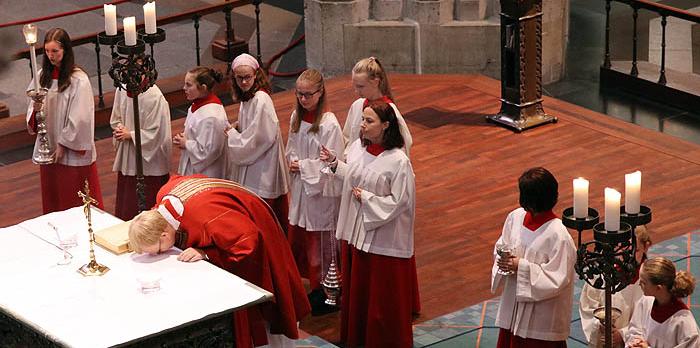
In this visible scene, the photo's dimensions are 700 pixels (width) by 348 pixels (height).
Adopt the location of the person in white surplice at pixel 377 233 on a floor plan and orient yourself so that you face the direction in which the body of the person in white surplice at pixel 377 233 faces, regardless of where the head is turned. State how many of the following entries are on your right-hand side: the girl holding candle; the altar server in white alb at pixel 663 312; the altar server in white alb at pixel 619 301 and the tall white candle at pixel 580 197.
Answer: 1

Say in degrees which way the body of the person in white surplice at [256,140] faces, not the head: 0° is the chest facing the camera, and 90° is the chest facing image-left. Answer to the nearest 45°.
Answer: approximately 45°

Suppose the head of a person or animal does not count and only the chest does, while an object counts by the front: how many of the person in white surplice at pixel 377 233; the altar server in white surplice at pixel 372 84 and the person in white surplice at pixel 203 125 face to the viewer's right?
0

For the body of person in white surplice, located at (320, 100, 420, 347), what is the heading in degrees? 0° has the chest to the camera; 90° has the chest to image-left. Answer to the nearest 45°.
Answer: approximately 45°

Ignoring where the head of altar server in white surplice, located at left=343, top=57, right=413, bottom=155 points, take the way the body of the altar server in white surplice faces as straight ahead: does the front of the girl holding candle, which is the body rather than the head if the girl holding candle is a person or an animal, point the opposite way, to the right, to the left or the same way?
the same way

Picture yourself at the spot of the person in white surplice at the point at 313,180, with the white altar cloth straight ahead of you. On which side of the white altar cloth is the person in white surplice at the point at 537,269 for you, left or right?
left

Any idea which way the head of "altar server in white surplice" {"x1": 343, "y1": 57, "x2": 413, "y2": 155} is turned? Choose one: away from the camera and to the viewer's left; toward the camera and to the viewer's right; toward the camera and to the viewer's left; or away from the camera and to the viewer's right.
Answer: toward the camera and to the viewer's left

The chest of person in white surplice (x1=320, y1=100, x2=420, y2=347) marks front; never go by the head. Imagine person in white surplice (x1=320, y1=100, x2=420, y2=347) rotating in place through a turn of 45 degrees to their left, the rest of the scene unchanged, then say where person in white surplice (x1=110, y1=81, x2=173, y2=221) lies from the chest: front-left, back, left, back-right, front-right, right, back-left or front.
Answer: back-right

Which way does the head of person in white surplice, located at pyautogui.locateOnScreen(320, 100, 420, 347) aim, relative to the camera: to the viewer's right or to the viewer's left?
to the viewer's left

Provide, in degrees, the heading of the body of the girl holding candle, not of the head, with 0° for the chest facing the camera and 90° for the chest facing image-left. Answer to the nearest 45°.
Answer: approximately 45°

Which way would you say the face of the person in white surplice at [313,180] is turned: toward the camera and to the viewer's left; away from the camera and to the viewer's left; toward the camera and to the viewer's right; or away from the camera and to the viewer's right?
toward the camera and to the viewer's left

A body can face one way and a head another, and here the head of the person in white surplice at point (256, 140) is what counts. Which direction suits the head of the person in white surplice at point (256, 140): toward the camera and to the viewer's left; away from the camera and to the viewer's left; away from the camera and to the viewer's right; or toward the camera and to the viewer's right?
toward the camera and to the viewer's left
